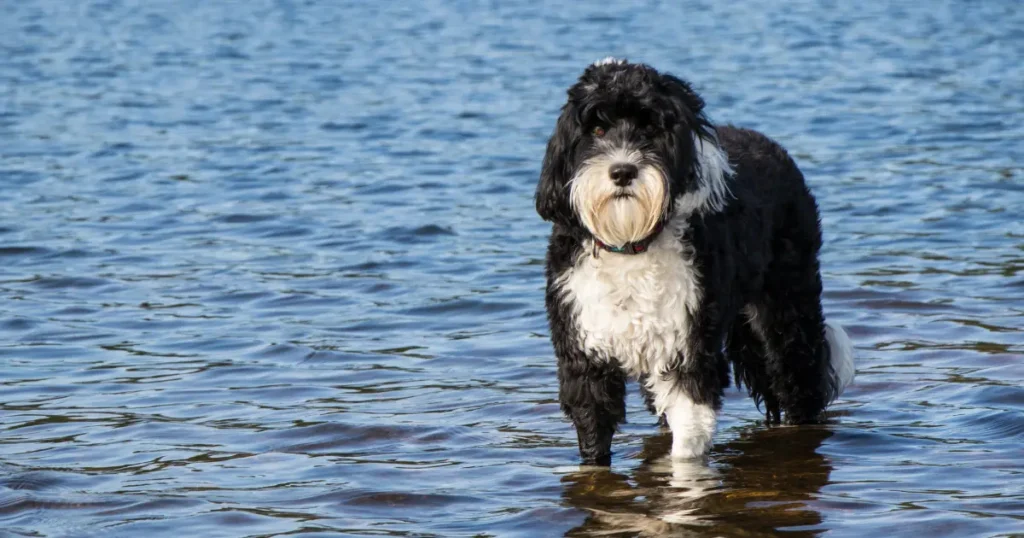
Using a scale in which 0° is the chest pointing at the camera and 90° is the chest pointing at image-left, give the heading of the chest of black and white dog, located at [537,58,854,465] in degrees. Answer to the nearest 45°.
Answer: approximately 45°
